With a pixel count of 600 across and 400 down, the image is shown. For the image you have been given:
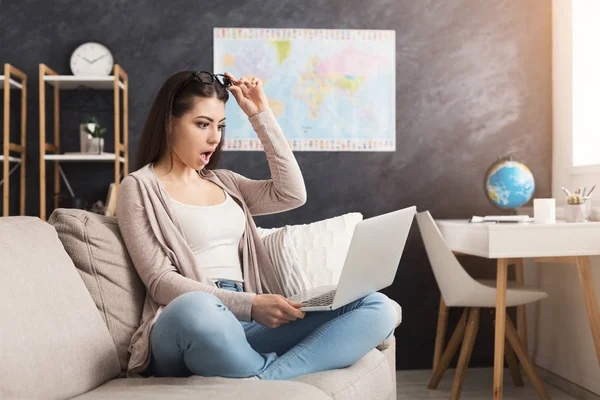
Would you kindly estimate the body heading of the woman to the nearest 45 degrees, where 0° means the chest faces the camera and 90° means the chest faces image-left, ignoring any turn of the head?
approximately 315°

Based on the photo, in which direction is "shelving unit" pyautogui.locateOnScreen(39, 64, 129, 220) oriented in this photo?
toward the camera

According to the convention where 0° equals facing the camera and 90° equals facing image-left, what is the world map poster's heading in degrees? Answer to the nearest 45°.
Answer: approximately 0°

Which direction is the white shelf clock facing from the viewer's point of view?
toward the camera

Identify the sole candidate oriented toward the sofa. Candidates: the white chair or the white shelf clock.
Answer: the white shelf clock

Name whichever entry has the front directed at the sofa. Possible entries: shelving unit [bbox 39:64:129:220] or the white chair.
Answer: the shelving unit
